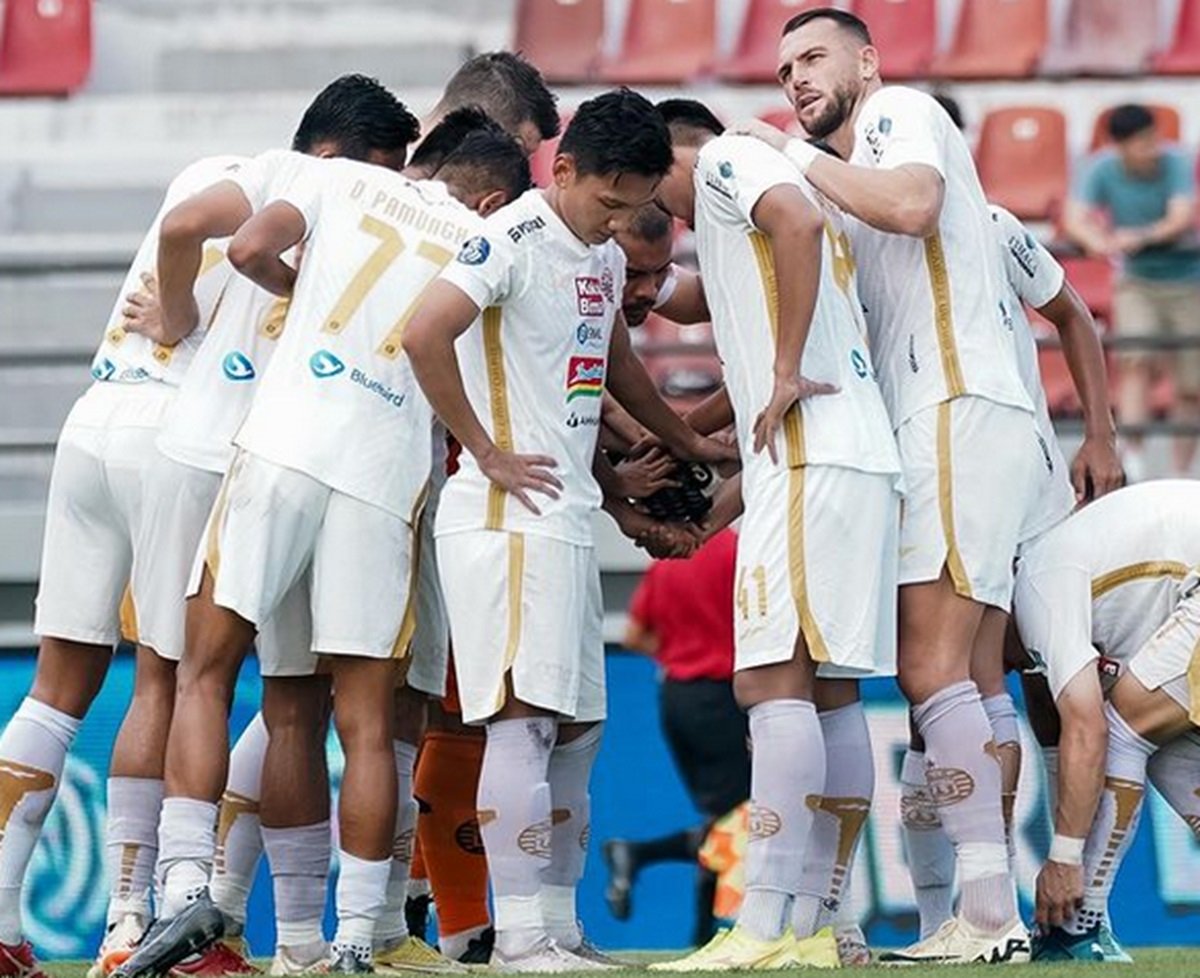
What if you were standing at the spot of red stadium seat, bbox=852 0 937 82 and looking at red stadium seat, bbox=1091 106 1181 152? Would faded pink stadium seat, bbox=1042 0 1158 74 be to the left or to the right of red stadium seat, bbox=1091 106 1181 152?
left

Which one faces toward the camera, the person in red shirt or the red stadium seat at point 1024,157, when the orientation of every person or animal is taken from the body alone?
the red stadium seat

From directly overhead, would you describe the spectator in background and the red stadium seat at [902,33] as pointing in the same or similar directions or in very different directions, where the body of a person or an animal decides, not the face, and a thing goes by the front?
same or similar directions

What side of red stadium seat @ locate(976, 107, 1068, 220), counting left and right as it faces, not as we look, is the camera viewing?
front

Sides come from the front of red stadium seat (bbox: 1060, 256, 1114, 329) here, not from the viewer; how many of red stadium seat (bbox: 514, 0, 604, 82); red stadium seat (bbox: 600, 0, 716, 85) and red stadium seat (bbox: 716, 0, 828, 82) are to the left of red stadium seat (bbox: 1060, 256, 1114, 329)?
0

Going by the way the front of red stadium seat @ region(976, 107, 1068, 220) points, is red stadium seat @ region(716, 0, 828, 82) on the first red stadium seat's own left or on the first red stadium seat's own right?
on the first red stadium seat's own right

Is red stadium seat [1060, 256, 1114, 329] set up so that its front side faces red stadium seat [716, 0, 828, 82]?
no

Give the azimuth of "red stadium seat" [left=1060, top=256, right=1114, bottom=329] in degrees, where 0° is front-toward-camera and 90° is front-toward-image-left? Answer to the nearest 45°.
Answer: approximately 0°

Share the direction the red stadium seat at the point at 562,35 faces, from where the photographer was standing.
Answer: facing the viewer

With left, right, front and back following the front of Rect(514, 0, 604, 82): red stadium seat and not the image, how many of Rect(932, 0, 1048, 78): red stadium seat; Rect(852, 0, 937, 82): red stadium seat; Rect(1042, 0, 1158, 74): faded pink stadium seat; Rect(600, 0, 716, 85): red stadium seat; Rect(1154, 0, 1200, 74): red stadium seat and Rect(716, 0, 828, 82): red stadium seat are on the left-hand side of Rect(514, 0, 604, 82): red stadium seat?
6

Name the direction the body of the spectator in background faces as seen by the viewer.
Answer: toward the camera

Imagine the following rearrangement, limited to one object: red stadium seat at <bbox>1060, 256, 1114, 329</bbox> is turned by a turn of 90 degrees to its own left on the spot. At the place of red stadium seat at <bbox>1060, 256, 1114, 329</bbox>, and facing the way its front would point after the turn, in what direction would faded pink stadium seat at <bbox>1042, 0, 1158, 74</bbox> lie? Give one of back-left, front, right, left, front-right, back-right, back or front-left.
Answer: left

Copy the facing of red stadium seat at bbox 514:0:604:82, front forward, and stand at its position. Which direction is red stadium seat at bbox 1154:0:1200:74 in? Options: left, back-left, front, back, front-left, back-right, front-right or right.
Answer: left

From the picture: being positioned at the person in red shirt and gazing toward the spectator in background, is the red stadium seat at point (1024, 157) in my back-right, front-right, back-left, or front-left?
front-left

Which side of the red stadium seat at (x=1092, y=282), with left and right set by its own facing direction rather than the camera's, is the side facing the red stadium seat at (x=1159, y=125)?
back

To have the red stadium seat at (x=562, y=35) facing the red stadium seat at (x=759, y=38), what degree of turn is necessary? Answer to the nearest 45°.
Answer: approximately 90° to its left
